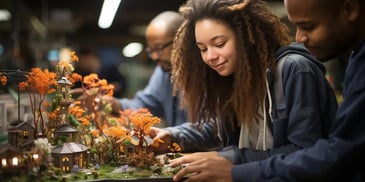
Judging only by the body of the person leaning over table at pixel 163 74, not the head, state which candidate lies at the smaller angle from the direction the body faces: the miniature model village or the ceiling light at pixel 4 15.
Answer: the miniature model village

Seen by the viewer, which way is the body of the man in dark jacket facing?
to the viewer's left

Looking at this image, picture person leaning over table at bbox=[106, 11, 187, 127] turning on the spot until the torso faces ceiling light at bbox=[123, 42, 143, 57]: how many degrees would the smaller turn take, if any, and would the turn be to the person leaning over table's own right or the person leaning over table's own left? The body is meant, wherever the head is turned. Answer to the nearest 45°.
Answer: approximately 135° to the person leaning over table's own right

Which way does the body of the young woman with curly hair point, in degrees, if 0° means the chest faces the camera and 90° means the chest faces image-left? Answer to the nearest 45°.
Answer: approximately 45°

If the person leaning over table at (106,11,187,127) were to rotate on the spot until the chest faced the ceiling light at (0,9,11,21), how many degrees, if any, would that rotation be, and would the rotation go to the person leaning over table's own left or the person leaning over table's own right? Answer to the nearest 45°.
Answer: approximately 90° to the person leaning over table's own right

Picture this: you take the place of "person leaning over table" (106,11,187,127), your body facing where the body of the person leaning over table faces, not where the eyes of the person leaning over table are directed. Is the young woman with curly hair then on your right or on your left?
on your left

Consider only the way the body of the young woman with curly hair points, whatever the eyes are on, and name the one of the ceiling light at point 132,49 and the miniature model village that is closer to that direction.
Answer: the miniature model village

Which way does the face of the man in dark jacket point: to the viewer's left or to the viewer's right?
to the viewer's left

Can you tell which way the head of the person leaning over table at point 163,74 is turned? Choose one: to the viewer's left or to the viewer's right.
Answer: to the viewer's left
